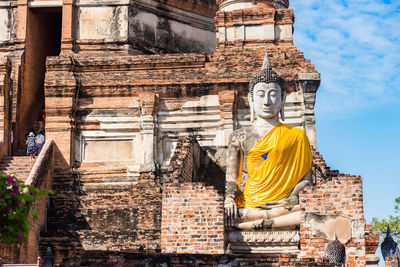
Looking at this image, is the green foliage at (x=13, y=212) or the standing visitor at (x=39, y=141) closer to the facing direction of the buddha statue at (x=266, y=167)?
the green foliage

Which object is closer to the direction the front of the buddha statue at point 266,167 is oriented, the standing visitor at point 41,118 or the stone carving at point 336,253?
the stone carving

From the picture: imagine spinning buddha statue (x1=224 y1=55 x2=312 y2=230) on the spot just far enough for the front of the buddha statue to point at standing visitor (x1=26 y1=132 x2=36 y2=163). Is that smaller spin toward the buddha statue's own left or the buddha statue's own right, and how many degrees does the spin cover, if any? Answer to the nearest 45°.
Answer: approximately 135° to the buddha statue's own right

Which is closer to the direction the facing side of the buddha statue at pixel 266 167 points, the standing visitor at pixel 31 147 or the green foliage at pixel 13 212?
the green foliage

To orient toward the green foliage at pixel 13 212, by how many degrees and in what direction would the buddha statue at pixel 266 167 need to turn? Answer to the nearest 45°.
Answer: approximately 45° to its right

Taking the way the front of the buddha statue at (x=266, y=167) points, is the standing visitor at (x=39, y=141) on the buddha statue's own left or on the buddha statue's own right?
on the buddha statue's own right

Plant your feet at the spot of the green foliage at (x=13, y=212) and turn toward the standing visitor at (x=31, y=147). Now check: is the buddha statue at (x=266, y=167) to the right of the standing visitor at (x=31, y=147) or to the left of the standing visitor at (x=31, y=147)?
right

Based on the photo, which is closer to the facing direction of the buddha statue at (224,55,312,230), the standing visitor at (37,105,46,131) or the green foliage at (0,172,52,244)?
the green foliage

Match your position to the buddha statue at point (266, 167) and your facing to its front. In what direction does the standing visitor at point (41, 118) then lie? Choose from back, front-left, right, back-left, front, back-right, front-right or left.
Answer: back-right

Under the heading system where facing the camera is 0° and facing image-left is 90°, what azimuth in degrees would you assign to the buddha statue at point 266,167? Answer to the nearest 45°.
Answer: approximately 0°
